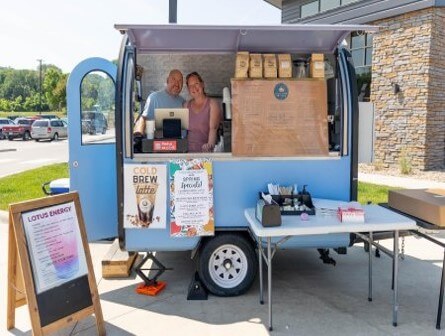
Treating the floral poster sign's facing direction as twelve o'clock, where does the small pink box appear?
The small pink box is roughly at 10 o'clock from the floral poster sign.

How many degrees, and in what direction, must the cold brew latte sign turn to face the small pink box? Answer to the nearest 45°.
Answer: approximately 45° to its left

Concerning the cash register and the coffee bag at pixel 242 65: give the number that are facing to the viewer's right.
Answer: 0

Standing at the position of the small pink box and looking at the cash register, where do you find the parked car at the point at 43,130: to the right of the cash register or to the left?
right

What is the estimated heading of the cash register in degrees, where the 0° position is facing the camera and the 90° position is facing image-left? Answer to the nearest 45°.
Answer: approximately 180°

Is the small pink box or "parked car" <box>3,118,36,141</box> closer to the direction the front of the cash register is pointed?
the parked car

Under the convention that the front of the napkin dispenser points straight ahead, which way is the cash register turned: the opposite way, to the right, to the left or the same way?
the opposite way

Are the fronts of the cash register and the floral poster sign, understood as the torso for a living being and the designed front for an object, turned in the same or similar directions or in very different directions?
very different directions

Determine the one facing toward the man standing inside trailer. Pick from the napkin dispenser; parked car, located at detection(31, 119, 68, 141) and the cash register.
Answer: the cash register

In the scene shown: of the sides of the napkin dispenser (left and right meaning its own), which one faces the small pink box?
left
